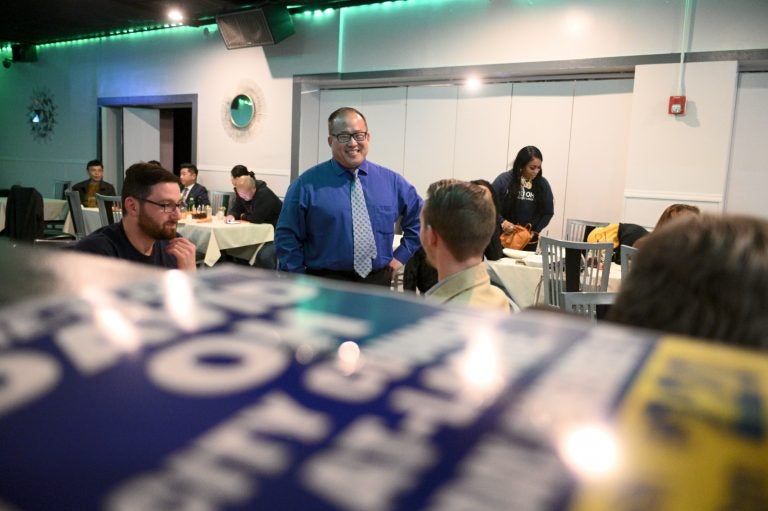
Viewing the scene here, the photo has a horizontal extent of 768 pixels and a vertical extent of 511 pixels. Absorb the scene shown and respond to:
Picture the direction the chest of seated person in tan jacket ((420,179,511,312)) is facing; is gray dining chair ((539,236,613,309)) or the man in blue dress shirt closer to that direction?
the man in blue dress shirt

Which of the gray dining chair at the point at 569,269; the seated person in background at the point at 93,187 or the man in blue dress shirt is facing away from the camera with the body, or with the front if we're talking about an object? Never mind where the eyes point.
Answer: the gray dining chair

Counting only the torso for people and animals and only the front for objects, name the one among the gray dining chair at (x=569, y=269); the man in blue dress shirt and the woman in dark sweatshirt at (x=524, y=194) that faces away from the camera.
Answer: the gray dining chair

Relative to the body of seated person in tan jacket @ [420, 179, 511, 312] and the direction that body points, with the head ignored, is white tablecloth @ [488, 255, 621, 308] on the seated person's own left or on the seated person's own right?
on the seated person's own right

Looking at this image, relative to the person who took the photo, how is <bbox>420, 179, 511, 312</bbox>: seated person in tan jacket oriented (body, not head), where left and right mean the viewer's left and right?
facing away from the viewer and to the left of the viewer

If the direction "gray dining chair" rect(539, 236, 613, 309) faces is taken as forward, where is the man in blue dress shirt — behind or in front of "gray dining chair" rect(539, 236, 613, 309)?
behind

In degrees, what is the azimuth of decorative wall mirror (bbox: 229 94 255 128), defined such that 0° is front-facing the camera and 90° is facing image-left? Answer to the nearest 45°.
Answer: approximately 0°

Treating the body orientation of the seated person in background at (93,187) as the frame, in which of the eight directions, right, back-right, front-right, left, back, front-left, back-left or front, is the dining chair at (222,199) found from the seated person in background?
front-left

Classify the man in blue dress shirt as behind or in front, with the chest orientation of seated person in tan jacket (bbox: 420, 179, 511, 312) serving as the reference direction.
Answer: in front

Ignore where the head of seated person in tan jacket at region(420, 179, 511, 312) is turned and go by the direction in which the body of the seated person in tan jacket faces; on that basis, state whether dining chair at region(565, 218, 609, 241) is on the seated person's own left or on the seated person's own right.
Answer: on the seated person's own right

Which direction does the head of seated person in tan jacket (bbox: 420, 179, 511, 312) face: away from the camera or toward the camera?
away from the camera

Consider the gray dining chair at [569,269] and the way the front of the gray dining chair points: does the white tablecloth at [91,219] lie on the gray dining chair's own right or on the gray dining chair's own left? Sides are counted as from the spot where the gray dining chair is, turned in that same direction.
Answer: on the gray dining chair's own left

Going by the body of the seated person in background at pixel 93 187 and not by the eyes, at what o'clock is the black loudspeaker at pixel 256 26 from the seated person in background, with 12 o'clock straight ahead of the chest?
The black loudspeaker is roughly at 10 o'clock from the seated person in background.
